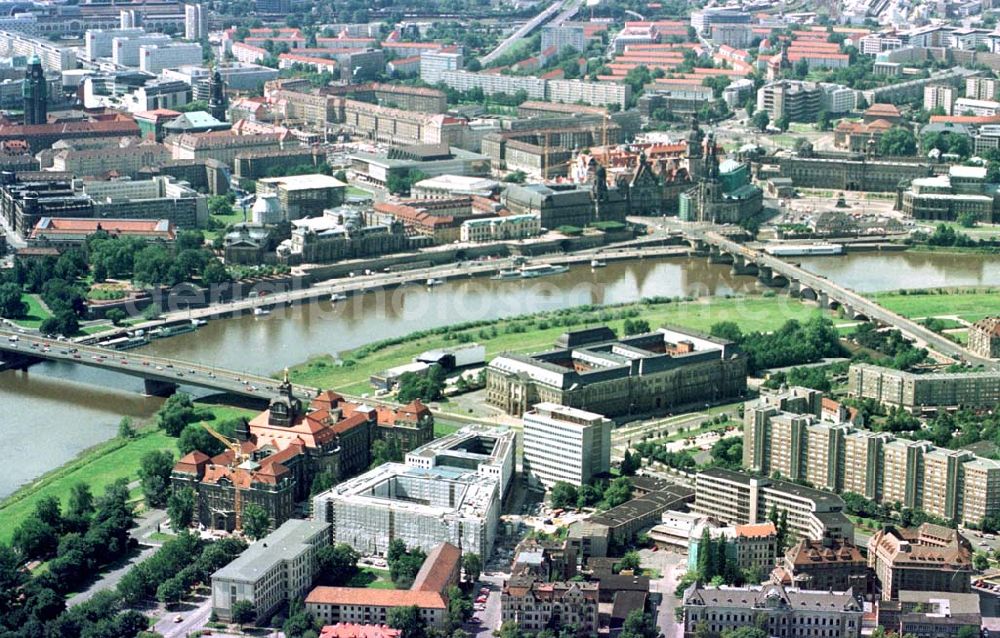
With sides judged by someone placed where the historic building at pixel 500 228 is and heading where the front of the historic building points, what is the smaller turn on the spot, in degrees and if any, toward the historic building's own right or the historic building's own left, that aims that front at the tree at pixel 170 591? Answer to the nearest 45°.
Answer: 0° — it already faces it

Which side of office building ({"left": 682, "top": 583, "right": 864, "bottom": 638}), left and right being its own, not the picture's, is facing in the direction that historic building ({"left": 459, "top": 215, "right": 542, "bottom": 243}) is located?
back

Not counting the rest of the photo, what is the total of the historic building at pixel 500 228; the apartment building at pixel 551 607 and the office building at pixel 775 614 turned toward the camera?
3

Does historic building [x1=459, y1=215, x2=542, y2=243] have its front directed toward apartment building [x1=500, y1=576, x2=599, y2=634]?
yes

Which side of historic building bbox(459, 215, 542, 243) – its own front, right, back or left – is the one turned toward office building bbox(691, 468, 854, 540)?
front

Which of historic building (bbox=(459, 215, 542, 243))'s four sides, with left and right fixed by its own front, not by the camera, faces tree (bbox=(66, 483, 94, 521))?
front

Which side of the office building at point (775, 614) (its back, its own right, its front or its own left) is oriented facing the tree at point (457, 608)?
right

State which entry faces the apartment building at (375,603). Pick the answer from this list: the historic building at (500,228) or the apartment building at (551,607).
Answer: the historic building at (500,228)

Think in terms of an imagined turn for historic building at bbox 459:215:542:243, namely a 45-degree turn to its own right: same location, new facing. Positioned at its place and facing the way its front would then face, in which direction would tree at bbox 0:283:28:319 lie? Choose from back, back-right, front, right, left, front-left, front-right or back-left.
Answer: front

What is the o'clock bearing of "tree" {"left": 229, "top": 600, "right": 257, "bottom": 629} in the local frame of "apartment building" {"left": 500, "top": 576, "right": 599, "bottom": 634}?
The tree is roughly at 3 o'clock from the apartment building.

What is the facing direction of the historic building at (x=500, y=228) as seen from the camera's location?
facing the viewer

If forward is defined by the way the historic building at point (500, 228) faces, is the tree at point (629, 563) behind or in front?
in front

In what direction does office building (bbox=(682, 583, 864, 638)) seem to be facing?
toward the camera

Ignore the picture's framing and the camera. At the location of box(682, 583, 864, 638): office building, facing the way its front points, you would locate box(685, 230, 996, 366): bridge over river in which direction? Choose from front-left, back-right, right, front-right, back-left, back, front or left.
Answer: back

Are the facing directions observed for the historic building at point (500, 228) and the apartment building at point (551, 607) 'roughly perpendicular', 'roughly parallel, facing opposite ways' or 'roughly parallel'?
roughly parallel

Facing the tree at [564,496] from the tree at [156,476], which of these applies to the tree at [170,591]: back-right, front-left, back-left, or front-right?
front-right

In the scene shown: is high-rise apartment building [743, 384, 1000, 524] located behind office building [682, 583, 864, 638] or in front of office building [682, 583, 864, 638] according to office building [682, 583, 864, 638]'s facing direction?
behind
